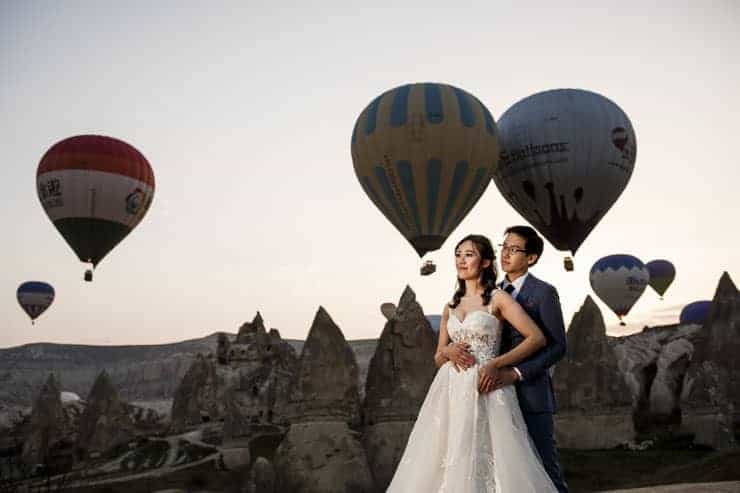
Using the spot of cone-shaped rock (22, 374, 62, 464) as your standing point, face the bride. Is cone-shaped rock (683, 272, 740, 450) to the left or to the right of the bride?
left

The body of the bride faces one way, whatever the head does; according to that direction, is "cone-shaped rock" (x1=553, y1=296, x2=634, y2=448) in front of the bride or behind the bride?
behind

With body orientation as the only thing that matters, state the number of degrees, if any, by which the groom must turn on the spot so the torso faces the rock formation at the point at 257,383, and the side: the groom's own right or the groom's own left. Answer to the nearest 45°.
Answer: approximately 90° to the groom's own right

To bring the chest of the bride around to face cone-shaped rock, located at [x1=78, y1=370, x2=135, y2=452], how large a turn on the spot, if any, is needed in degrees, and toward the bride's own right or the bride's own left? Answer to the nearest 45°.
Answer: approximately 90° to the bride's own right

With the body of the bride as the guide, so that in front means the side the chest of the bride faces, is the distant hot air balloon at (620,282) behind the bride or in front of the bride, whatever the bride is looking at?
behind

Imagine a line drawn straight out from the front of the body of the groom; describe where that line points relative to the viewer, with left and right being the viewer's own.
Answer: facing the viewer and to the left of the viewer

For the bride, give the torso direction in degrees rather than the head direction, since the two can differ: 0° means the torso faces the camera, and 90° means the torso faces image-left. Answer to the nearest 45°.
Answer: approximately 45°

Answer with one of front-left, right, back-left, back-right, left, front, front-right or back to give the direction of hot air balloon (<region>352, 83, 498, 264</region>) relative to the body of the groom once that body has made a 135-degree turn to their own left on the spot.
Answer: left

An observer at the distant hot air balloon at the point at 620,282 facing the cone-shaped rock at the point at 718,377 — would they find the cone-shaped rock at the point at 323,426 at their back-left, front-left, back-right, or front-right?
front-right

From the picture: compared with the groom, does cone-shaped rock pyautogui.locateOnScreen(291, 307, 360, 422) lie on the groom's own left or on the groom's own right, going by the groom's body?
on the groom's own right

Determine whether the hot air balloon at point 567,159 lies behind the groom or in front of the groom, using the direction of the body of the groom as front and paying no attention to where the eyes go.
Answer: behind

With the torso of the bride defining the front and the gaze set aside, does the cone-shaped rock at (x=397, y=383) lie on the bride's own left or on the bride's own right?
on the bride's own right

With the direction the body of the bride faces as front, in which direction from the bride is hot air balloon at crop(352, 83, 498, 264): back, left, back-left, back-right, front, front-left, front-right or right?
back-right

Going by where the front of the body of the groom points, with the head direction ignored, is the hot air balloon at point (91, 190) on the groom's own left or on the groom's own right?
on the groom's own right

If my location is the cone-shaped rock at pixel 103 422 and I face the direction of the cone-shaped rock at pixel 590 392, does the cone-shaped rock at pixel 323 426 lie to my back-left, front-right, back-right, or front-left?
front-right

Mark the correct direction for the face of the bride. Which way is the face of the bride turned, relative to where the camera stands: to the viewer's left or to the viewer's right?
to the viewer's left

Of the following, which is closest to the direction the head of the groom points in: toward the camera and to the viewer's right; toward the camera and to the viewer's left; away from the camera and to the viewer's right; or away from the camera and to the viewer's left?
toward the camera and to the viewer's left

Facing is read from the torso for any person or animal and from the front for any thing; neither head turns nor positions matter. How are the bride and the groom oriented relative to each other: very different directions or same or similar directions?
same or similar directions
